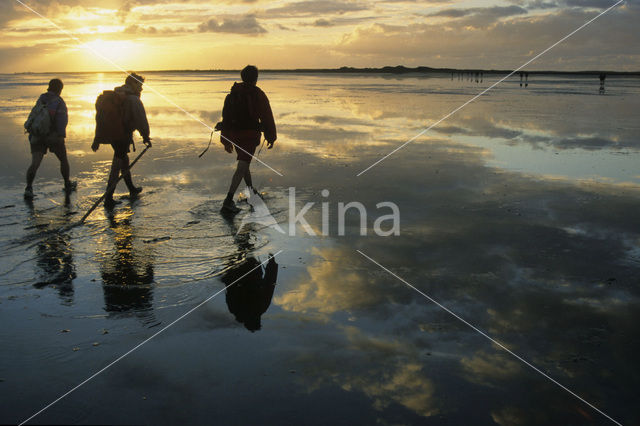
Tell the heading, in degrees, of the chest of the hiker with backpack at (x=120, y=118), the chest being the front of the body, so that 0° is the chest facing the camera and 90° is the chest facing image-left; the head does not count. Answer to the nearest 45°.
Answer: approximately 225°

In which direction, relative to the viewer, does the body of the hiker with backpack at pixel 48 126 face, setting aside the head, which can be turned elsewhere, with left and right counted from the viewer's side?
facing away from the viewer and to the right of the viewer

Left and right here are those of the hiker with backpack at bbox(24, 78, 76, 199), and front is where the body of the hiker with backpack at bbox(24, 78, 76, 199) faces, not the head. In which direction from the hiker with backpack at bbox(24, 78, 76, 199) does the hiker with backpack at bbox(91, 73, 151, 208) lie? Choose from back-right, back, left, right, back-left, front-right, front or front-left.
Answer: right

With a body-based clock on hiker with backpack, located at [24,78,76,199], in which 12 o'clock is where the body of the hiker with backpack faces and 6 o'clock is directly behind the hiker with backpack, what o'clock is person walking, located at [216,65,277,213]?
The person walking is roughly at 3 o'clock from the hiker with backpack.

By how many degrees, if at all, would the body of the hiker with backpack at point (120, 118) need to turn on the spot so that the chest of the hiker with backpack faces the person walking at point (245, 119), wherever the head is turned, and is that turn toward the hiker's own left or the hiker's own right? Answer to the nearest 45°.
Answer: approximately 90° to the hiker's own right

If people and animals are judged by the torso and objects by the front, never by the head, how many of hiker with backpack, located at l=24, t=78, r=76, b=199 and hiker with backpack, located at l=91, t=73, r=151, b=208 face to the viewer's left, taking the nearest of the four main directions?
0
